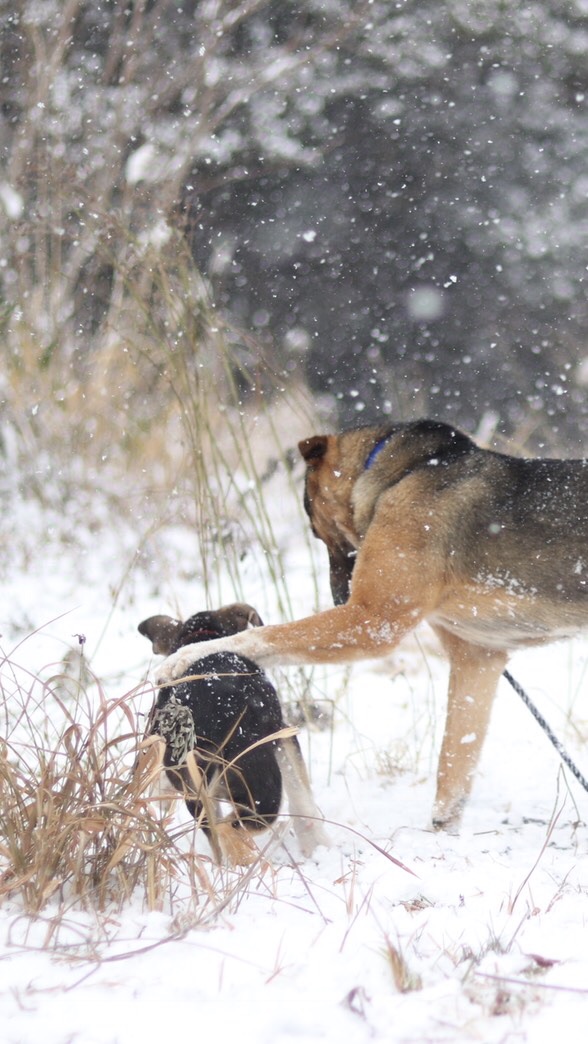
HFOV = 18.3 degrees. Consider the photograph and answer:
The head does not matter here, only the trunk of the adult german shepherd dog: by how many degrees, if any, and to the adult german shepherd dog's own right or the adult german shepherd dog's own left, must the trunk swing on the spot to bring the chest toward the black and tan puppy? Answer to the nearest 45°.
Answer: approximately 45° to the adult german shepherd dog's own left

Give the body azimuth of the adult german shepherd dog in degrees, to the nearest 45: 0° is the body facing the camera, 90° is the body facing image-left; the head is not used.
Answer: approximately 90°
